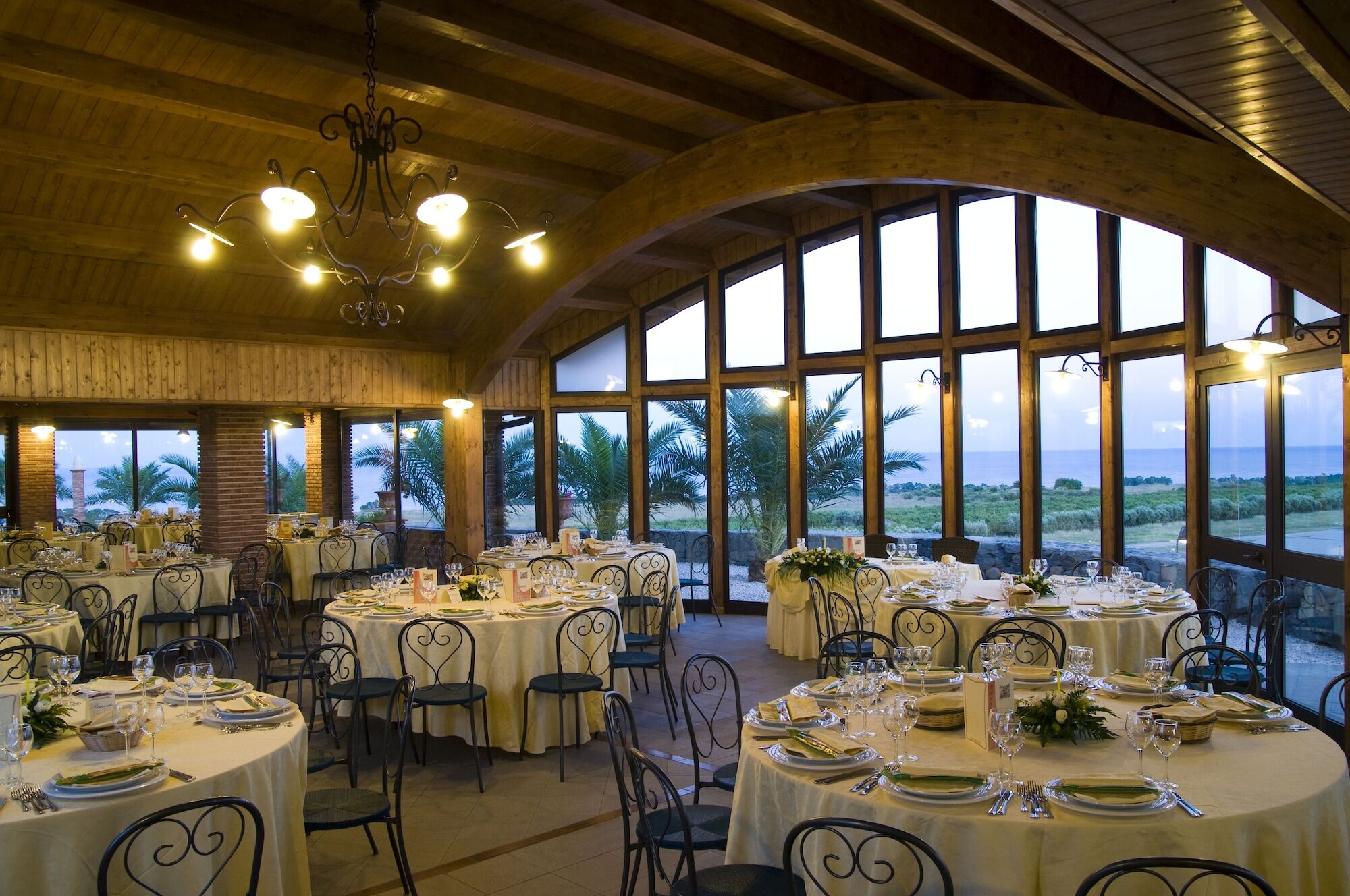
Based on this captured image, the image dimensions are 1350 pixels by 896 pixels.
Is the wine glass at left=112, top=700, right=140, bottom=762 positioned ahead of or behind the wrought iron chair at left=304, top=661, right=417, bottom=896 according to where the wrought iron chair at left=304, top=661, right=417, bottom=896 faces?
ahead

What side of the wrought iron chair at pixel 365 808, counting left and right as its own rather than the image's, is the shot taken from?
left

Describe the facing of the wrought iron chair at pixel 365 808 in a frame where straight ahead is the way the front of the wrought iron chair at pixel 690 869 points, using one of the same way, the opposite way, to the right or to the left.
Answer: the opposite way

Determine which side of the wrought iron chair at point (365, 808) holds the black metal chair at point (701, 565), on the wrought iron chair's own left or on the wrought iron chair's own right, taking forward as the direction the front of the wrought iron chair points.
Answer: on the wrought iron chair's own right

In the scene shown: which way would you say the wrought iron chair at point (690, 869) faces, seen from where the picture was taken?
facing away from the viewer and to the right of the viewer

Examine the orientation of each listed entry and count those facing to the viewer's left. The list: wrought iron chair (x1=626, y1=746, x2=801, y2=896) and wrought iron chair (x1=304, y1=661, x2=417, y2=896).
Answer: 1

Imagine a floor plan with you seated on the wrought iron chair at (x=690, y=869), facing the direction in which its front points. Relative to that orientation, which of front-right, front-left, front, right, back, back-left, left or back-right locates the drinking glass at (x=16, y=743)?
back-left

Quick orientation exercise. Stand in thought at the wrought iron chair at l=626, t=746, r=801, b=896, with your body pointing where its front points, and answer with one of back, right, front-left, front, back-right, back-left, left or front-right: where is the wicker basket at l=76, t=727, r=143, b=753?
back-left

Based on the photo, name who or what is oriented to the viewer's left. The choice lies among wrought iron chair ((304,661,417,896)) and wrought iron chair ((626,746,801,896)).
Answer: wrought iron chair ((304,661,417,896))

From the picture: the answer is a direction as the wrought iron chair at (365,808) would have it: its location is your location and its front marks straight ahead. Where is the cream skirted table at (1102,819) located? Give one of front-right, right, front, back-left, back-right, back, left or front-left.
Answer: back-left

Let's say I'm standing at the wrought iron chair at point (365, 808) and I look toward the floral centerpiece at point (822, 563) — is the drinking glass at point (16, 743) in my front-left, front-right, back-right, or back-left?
back-left
